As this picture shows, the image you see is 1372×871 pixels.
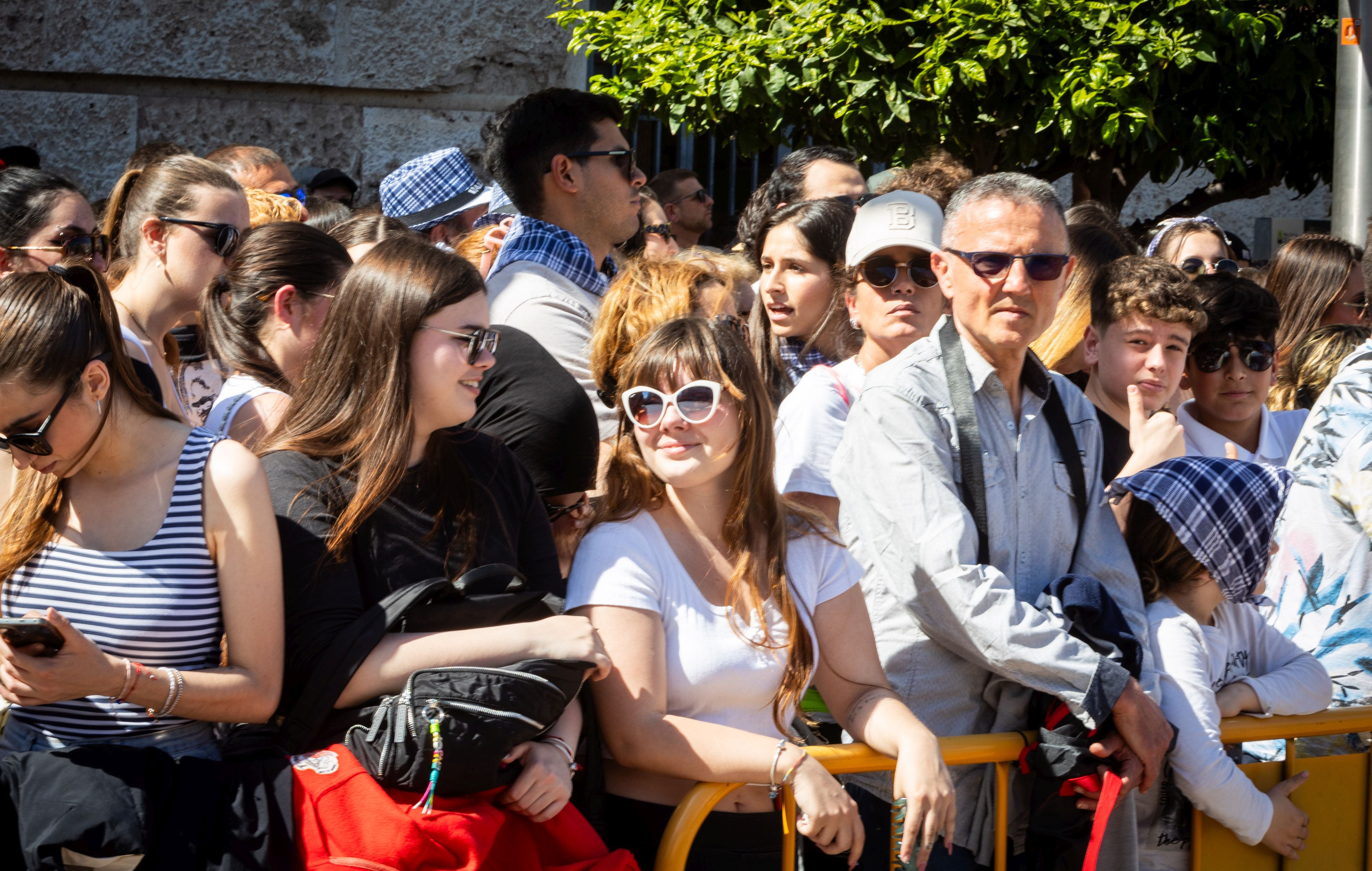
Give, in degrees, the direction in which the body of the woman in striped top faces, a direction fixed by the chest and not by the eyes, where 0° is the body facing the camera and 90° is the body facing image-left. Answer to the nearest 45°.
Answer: approximately 45°

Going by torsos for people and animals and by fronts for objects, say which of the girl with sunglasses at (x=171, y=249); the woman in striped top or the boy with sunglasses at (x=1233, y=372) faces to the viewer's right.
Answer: the girl with sunglasses at (x=171, y=249)

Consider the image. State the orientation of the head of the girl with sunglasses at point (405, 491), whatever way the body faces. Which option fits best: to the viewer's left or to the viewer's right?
to the viewer's right

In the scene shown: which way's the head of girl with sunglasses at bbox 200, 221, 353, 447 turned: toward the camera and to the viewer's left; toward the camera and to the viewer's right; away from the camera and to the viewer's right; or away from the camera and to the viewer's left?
away from the camera and to the viewer's right

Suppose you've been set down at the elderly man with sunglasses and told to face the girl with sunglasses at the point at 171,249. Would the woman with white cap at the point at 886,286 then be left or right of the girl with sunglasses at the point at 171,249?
right

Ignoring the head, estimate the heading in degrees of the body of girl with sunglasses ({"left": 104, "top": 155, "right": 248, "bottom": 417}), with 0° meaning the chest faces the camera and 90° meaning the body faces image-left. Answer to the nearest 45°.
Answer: approximately 270°

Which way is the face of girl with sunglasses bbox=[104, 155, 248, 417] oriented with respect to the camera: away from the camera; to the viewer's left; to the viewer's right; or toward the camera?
to the viewer's right

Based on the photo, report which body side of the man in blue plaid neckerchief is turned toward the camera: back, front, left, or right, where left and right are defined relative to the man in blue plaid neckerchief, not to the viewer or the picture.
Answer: right
